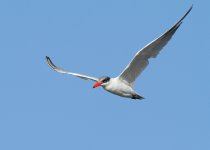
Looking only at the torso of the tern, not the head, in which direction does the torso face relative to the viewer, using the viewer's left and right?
facing the viewer and to the left of the viewer
